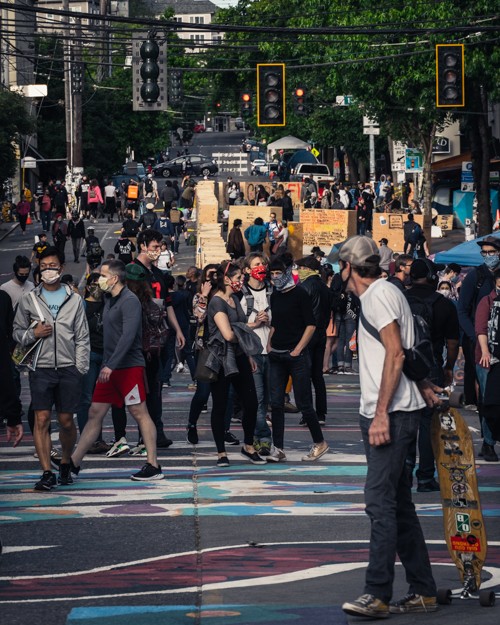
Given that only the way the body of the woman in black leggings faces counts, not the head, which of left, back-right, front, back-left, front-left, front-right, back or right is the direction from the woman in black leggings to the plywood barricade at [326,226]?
back-left

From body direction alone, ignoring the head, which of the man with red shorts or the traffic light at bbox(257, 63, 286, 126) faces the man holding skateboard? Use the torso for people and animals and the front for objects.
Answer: the traffic light

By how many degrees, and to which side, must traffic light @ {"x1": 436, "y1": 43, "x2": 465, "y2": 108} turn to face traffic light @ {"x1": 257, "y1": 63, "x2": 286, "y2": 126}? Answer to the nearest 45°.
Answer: approximately 90° to its right

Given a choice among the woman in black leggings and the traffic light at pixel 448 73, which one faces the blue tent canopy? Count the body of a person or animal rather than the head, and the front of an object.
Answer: the traffic light

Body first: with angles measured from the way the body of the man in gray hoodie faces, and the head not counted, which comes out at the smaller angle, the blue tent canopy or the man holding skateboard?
the man holding skateboard

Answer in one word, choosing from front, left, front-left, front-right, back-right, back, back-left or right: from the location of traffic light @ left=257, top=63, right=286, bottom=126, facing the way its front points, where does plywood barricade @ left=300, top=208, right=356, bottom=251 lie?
back

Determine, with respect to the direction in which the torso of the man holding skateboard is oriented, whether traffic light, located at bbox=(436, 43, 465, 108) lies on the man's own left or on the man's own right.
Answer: on the man's own right
